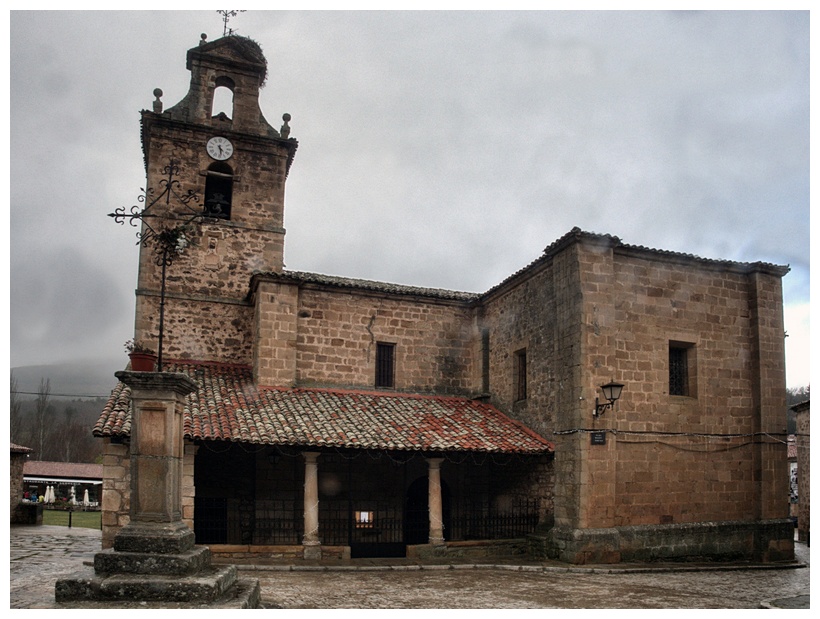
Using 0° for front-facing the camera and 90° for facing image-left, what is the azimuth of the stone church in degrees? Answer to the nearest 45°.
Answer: approximately 0°

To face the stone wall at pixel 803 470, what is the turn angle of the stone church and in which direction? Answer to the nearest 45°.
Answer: approximately 135° to its left
